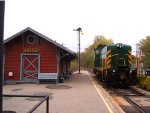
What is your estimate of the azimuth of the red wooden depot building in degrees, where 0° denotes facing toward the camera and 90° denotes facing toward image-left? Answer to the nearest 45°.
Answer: approximately 0°

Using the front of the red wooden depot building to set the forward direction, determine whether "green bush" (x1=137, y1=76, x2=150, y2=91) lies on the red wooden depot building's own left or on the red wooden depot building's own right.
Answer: on the red wooden depot building's own left

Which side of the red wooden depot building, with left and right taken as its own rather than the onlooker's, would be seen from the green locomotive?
left
